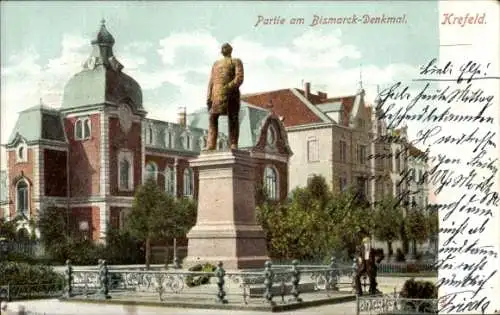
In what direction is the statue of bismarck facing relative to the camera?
toward the camera

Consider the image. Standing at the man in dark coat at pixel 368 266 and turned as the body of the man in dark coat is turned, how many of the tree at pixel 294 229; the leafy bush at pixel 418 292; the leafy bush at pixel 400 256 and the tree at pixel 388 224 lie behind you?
3

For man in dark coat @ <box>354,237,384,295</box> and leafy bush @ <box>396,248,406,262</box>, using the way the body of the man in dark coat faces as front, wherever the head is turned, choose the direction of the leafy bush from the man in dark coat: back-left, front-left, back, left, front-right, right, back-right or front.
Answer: back

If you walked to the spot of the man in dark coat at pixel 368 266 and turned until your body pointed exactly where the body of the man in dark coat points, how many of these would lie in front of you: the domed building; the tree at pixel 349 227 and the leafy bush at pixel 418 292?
1
